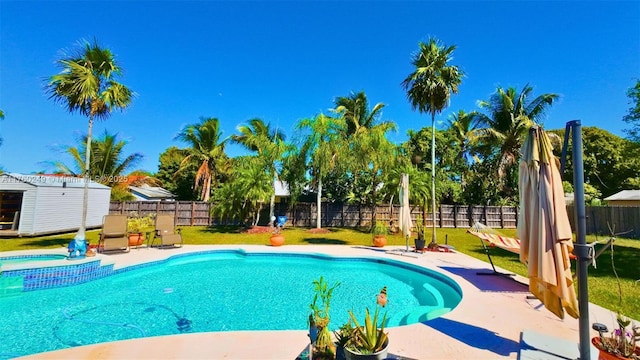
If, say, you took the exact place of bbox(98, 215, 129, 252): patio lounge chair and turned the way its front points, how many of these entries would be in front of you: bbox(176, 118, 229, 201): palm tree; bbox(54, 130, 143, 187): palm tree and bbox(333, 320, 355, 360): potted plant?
1

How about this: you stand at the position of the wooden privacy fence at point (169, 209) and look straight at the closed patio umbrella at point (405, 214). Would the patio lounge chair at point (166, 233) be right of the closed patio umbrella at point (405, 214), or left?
right

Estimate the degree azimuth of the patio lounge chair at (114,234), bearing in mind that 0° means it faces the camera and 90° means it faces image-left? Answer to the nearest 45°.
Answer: approximately 0°

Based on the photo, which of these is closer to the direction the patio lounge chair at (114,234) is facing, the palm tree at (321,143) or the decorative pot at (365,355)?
the decorative pot

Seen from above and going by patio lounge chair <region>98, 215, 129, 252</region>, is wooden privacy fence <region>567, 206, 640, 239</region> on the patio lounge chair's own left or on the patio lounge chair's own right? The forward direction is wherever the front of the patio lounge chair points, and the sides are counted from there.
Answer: on the patio lounge chair's own left

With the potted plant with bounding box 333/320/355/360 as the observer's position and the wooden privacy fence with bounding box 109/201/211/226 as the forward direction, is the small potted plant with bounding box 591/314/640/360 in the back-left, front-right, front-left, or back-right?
back-right
